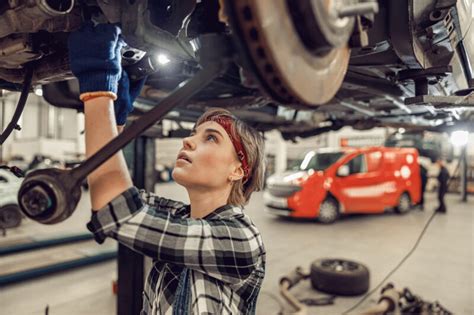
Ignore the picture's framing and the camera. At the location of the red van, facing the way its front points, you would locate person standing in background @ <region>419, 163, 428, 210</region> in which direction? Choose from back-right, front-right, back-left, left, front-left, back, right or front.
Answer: back

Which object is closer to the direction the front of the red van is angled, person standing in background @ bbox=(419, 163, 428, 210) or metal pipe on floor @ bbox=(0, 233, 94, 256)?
the metal pipe on floor

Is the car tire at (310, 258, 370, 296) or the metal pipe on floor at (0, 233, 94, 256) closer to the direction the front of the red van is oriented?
the metal pipe on floor

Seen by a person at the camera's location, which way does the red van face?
facing the viewer and to the left of the viewer

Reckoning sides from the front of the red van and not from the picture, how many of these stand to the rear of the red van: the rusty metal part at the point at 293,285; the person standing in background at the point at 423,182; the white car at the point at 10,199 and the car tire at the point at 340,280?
1

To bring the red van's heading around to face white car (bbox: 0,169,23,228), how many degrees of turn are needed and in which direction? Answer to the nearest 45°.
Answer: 0° — it already faces it

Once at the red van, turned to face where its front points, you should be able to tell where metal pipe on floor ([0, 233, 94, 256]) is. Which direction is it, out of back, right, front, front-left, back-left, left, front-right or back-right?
front

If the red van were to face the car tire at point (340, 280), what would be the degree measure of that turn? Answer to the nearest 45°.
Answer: approximately 45° to its left

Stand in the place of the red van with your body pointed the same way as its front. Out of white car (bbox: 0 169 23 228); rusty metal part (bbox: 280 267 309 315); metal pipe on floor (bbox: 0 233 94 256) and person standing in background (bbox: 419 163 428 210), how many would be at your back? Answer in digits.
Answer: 1

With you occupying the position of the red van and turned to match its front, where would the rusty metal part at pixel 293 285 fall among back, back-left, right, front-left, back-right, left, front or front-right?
front-left

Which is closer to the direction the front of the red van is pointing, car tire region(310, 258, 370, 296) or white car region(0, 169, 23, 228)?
the white car

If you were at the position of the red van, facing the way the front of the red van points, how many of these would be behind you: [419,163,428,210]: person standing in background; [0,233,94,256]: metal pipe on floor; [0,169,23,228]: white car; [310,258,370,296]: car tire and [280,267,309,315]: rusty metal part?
1

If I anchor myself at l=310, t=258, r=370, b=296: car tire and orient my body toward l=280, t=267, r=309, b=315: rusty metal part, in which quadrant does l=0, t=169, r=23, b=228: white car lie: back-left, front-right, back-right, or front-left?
front-right
